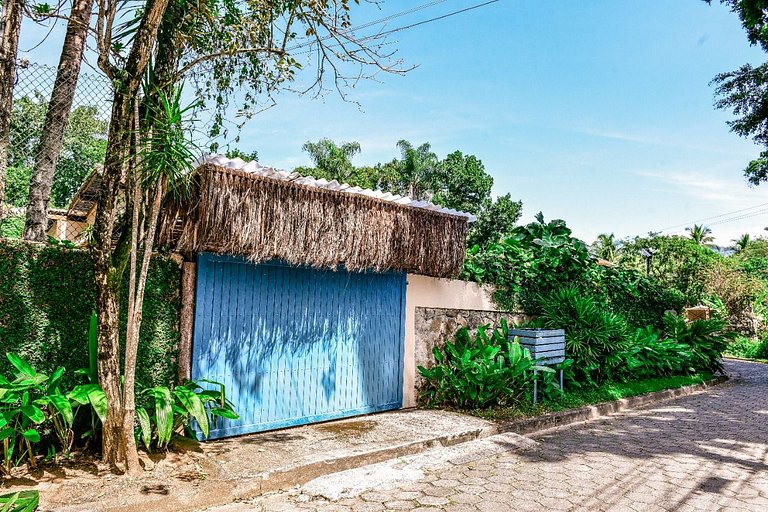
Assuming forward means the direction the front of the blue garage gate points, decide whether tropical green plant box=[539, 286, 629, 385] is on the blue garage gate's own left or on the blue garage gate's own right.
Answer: on the blue garage gate's own left

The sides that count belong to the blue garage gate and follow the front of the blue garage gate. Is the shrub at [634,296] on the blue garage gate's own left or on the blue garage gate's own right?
on the blue garage gate's own left

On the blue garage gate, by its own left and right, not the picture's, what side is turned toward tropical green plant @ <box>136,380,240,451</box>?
right

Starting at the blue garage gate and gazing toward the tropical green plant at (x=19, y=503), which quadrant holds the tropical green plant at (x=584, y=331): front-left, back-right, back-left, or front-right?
back-left

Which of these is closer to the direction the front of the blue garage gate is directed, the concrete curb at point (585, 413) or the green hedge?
the concrete curb

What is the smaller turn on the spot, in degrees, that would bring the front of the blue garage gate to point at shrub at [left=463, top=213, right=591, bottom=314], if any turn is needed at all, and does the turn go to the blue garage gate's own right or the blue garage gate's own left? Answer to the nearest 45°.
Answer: approximately 90° to the blue garage gate's own left

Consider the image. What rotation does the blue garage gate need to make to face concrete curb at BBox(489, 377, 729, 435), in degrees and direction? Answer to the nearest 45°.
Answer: approximately 45° to its left

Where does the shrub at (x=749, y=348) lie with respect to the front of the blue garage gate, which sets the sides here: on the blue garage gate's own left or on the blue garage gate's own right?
on the blue garage gate's own left

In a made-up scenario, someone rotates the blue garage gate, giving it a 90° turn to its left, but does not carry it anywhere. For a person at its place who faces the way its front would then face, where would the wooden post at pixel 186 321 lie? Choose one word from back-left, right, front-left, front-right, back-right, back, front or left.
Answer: back

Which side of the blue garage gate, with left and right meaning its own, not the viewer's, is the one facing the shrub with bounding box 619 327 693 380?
left

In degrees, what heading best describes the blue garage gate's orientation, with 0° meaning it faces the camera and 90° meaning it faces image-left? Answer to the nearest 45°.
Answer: approximately 315°

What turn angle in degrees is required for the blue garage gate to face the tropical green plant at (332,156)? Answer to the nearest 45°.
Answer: approximately 135° to its left

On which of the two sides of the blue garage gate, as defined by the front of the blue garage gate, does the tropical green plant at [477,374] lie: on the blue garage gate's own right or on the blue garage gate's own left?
on the blue garage gate's own left

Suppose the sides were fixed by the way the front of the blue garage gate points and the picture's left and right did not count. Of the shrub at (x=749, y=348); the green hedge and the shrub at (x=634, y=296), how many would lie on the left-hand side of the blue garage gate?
2

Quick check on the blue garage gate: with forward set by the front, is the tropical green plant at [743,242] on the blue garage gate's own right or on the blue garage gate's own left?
on the blue garage gate's own left
